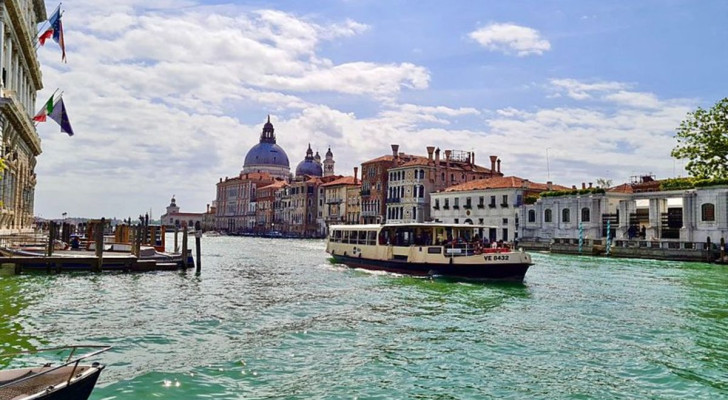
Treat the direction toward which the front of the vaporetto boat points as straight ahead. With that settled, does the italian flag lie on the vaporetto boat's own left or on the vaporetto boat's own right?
on the vaporetto boat's own right

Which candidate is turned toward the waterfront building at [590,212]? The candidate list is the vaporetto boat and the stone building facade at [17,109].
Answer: the stone building facade

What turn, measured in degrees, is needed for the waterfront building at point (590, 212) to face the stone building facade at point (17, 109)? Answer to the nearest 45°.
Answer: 0° — it already faces it

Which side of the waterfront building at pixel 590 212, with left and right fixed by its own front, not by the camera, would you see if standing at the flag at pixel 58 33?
front

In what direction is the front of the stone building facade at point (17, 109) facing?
to the viewer's right

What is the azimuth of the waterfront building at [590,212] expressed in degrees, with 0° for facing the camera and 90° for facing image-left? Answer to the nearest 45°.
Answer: approximately 45°

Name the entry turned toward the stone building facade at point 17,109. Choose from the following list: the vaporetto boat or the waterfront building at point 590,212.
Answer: the waterfront building

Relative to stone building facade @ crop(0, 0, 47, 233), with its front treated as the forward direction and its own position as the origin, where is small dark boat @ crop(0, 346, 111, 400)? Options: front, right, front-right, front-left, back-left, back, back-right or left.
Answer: right

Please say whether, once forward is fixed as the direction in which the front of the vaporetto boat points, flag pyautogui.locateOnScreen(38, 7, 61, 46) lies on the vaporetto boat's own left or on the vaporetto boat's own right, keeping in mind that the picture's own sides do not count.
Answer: on the vaporetto boat's own right

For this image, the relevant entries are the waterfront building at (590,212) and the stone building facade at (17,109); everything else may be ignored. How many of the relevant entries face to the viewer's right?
1

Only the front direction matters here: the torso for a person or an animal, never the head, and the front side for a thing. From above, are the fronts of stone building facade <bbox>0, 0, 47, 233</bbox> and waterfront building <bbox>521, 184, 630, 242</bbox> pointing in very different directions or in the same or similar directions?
very different directions
